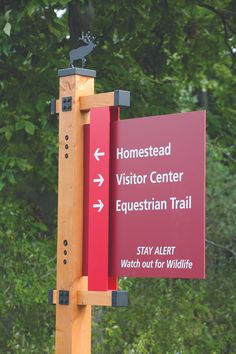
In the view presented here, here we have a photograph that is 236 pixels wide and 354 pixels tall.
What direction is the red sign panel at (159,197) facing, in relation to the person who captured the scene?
facing the viewer and to the left of the viewer

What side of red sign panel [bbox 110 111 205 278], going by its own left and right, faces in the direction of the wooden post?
right
